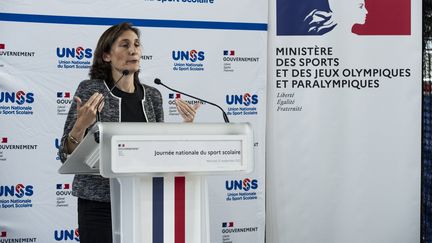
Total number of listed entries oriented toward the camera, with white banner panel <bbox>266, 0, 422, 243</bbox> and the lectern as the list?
2

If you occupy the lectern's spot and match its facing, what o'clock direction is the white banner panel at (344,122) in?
The white banner panel is roughly at 7 o'clock from the lectern.

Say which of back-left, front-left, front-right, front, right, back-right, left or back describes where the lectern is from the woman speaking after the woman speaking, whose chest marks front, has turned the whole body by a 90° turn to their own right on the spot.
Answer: front-left

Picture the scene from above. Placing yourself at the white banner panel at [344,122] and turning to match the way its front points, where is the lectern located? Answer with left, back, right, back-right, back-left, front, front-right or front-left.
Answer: front

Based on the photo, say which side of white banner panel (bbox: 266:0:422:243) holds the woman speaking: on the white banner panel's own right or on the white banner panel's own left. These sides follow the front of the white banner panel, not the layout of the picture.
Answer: on the white banner panel's own right

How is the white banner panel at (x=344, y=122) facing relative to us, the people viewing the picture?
facing the viewer

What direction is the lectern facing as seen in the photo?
toward the camera
